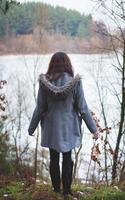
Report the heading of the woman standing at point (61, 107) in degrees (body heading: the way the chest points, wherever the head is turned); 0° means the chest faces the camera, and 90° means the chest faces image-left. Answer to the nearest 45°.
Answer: approximately 180°

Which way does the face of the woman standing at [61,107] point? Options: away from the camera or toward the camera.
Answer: away from the camera
